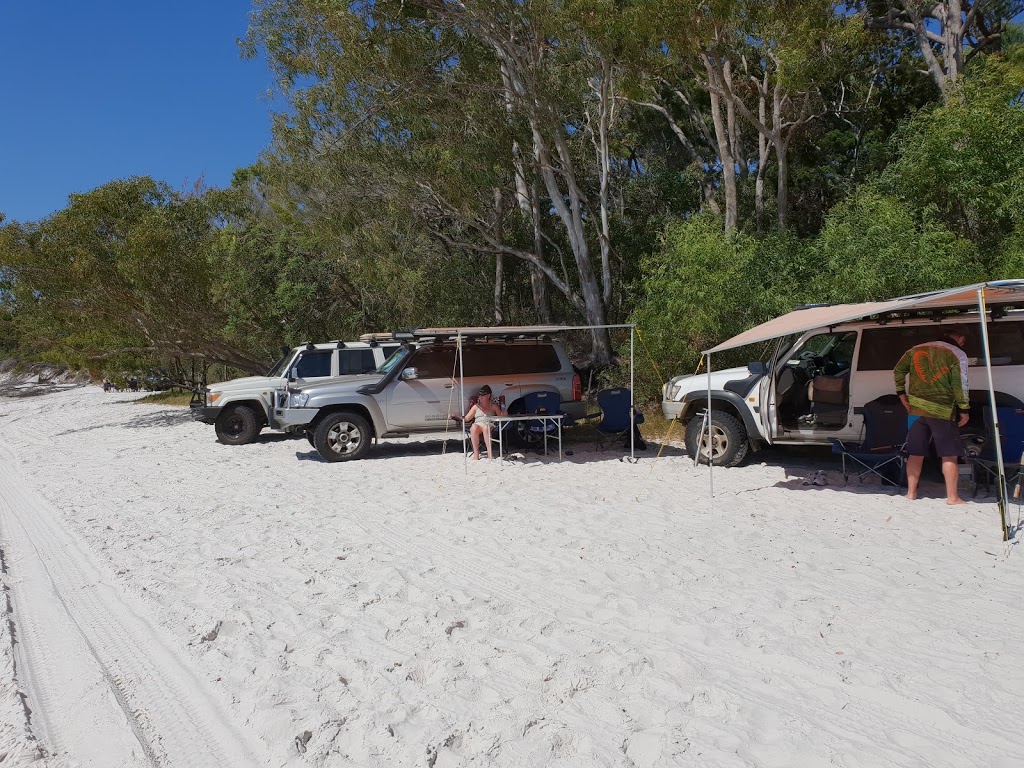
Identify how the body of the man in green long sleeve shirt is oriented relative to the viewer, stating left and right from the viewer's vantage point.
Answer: facing away from the viewer

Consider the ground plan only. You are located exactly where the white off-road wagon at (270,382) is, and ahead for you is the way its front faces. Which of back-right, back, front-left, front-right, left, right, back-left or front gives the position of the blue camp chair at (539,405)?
back-left

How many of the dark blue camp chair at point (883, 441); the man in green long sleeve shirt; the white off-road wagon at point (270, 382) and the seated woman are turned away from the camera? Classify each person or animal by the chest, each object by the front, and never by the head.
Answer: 1

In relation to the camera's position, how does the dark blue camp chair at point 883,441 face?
facing the viewer and to the left of the viewer

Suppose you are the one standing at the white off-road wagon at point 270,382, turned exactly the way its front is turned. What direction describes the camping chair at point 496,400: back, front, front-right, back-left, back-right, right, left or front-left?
back-left

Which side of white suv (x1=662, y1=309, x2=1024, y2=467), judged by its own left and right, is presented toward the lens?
left

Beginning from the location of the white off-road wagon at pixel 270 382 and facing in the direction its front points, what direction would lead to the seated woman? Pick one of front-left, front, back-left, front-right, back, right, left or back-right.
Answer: back-left

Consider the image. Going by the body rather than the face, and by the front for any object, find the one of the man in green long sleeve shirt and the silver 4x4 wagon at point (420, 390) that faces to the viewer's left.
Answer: the silver 4x4 wagon

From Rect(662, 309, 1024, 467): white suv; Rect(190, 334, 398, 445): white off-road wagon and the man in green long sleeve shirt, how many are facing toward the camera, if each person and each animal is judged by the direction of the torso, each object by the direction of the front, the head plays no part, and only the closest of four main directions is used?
0

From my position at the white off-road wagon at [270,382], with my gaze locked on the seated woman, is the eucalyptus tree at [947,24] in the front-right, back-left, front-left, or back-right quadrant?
front-left

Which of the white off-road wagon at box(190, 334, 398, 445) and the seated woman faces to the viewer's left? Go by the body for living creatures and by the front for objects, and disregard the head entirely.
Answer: the white off-road wagon

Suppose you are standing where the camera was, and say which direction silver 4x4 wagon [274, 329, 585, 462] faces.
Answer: facing to the left of the viewer

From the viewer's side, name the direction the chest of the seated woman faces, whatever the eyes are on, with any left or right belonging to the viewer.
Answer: facing the viewer

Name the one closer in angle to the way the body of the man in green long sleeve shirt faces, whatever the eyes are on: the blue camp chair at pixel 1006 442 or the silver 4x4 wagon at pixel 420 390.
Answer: the blue camp chair

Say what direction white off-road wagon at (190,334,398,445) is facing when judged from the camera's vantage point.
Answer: facing to the left of the viewer

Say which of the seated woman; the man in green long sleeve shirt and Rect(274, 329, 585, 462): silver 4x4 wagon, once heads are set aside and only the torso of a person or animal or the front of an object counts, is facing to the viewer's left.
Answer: the silver 4x4 wagon
